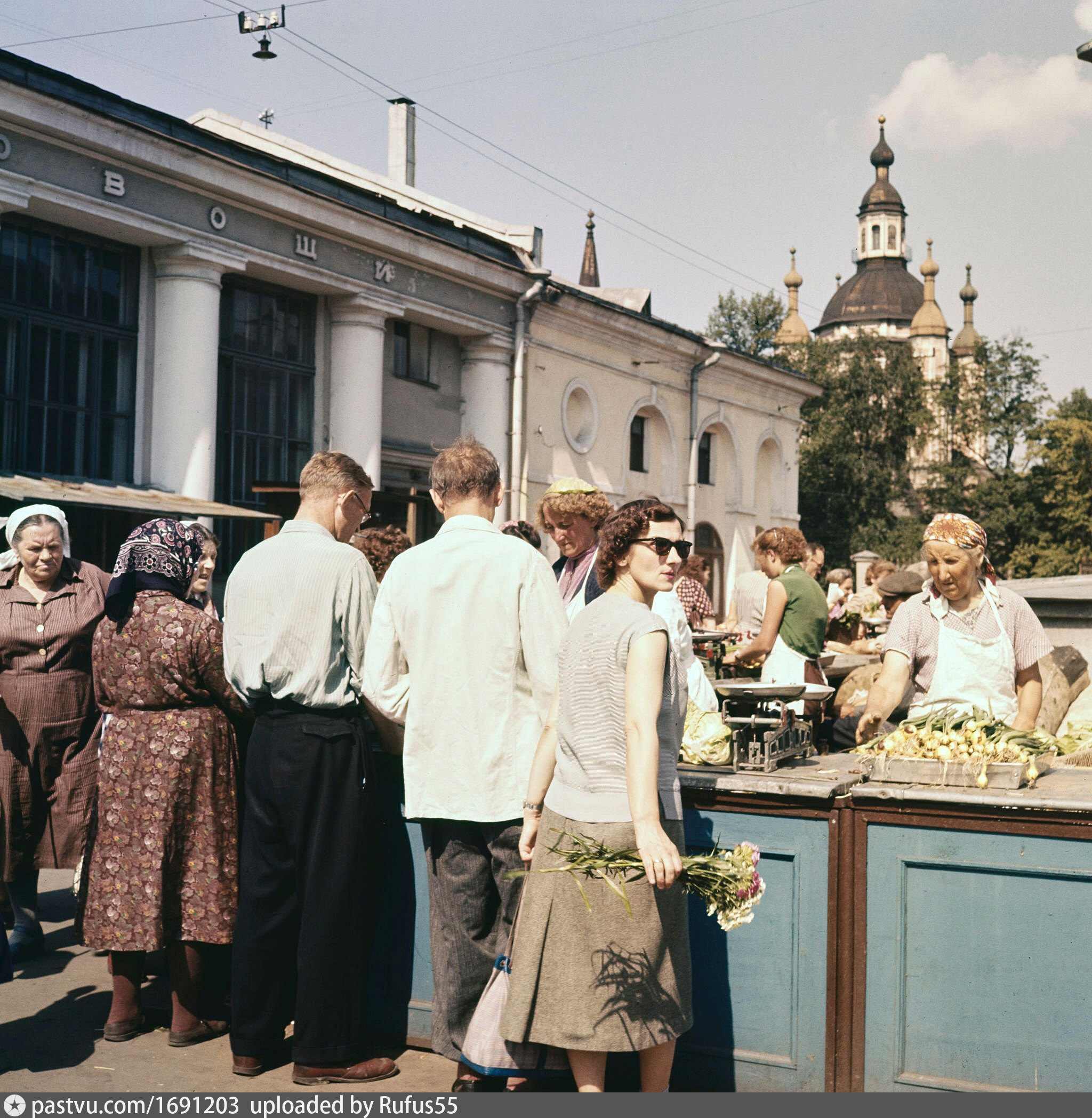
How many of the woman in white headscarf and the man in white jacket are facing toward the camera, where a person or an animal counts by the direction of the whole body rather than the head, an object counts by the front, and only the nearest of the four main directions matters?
1

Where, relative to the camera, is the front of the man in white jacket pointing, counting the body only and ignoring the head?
away from the camera

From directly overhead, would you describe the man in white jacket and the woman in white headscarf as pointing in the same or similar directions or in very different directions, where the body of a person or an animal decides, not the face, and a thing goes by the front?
very different directions

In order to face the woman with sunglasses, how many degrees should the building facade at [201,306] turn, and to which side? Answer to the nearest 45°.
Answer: approximately 45° to its right

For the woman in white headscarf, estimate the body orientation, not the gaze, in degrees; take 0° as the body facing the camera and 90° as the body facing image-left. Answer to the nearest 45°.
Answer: approximately 0°

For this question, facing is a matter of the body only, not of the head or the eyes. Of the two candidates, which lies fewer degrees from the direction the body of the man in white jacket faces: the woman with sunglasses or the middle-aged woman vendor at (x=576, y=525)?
the middle-aged woman vendor

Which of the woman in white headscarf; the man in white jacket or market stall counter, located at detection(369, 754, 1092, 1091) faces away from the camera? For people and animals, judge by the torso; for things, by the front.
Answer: the man in white jacket

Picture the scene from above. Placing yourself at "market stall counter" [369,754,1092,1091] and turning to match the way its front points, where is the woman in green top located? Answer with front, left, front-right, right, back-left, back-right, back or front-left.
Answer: back

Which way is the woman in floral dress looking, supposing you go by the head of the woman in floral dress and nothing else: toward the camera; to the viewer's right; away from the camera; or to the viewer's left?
away from the camera

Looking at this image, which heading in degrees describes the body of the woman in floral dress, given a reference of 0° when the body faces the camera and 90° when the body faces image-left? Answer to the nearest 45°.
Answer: approximately 225°

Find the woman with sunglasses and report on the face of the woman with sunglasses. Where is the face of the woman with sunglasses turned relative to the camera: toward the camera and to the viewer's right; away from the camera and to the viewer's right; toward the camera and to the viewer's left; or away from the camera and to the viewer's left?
toward the camera and to the viewer's right

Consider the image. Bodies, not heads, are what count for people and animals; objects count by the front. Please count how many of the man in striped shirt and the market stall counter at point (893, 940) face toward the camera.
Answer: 1

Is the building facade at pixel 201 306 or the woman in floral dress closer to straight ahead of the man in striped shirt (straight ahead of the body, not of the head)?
the building facade

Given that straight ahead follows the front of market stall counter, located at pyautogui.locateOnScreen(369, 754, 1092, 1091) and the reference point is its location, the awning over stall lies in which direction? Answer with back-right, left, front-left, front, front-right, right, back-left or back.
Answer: back-right
